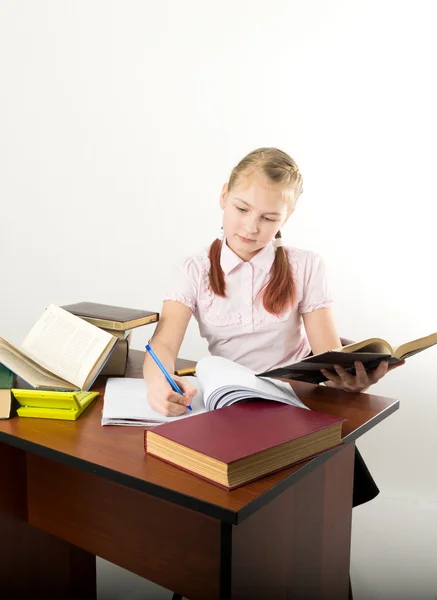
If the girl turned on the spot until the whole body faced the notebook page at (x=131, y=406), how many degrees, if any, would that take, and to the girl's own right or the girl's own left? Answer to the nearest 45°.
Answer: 0° — they already face it

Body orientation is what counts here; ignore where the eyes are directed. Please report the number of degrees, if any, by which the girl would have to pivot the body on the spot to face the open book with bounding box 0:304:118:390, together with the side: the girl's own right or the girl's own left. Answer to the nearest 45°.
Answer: approximately 45° to the girl's own right

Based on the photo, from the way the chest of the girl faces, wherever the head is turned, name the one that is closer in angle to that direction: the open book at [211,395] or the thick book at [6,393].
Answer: the open book

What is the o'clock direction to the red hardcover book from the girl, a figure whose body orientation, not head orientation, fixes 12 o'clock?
The red hardcover book is roughly at 12 o'clock from the girl.

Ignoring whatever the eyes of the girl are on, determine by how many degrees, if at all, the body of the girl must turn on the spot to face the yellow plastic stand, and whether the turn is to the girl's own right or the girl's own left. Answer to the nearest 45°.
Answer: approximately 45° to the girl's own right

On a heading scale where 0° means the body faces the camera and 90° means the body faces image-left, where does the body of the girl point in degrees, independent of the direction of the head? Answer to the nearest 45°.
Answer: approximately 0°
